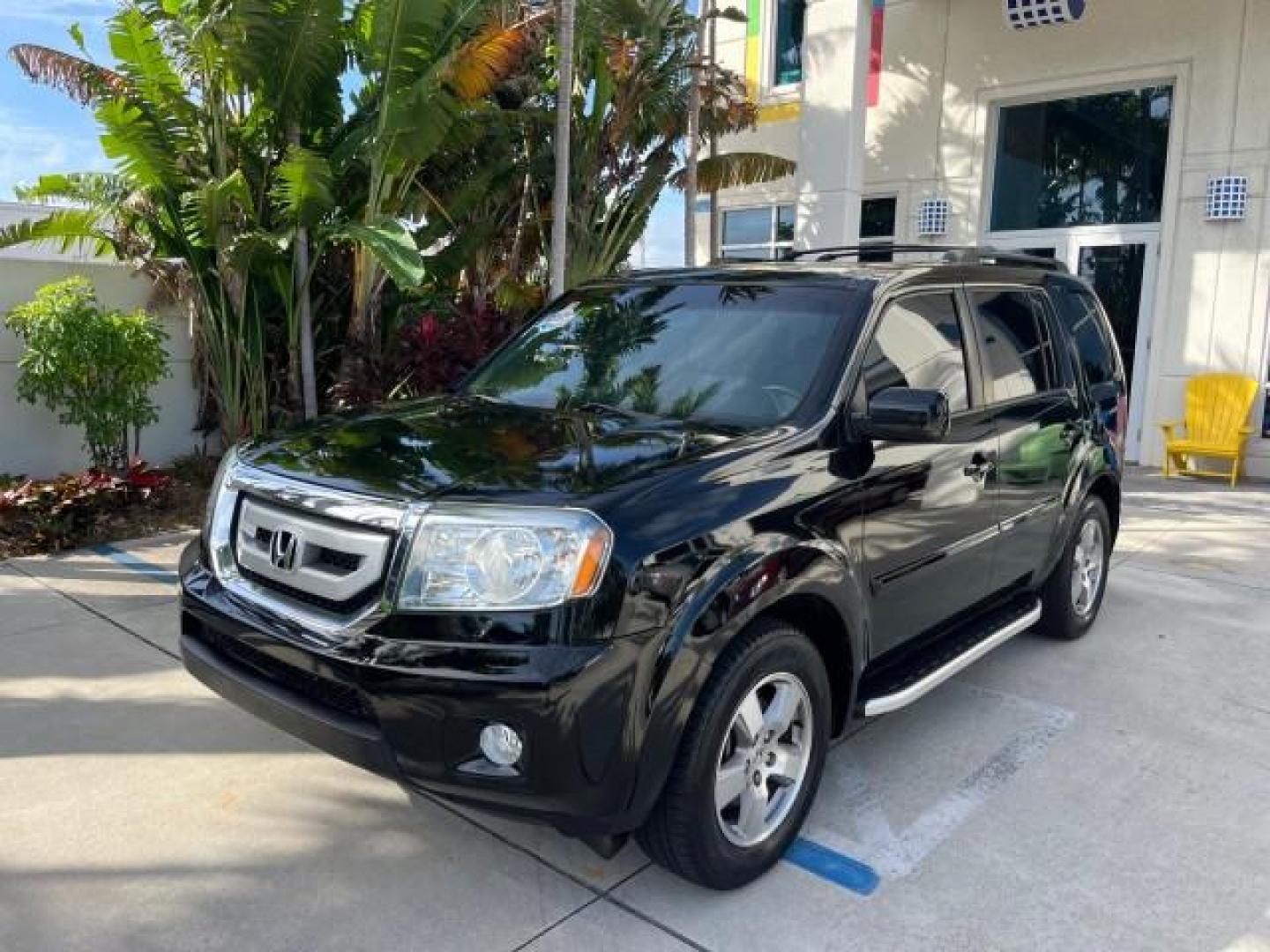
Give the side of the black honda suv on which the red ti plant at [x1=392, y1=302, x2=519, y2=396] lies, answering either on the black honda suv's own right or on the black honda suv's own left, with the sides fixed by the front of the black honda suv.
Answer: on the black honda suv's own right

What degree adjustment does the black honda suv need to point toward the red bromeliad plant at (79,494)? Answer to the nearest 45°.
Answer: approximately 90° to its right

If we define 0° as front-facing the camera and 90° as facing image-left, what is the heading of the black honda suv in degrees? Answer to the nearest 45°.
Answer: approximately 45°

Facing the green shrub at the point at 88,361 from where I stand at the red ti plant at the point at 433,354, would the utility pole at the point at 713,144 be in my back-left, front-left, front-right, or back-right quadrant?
back-right

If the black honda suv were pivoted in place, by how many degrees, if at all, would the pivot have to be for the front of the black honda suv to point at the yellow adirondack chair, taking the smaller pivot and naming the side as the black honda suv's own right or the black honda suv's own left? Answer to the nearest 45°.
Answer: approximately 180°

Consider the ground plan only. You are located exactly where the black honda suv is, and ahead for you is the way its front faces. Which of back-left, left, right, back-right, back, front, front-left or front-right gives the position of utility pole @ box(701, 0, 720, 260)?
back-right

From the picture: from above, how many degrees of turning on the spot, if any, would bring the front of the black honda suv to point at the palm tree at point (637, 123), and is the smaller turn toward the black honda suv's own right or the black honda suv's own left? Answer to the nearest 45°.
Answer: approximately 135° to the black honda suv's own right

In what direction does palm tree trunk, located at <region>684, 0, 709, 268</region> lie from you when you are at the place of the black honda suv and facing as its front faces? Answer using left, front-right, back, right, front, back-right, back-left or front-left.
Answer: back-right

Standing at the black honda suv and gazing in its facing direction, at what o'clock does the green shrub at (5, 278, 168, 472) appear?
The green shrub is roughly at 3 o'clock from the black honda suv.
